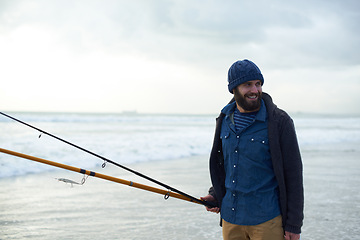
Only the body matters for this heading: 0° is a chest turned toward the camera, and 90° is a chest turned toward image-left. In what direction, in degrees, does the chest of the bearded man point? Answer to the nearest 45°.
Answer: approximately 45°

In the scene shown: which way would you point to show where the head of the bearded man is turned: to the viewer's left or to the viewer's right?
to the viewer's right
